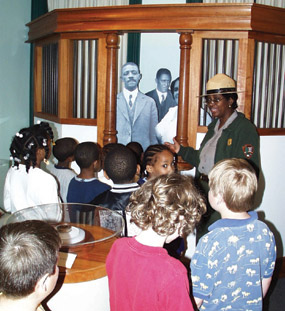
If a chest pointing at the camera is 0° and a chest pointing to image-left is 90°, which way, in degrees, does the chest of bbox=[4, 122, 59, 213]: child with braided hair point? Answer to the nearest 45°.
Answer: approximately 225°

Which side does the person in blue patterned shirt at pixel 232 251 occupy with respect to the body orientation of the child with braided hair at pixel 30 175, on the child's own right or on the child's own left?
on the child's own right

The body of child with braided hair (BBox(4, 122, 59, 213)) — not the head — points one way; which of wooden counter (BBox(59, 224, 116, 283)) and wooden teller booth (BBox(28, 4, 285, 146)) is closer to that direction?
the wooden teller booth

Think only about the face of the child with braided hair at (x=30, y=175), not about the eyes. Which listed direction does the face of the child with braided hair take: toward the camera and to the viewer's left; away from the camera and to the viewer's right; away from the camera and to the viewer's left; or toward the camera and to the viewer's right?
away from the camera and to the viewer's right

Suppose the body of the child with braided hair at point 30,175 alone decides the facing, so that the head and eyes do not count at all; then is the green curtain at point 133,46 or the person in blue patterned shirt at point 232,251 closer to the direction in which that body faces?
the green curtain

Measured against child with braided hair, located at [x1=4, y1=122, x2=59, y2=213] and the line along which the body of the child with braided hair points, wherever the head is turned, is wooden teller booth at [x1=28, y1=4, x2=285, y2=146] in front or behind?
in front

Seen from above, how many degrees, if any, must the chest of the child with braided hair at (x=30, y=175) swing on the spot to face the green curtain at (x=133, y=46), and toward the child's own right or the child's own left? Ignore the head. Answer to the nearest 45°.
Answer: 0° — they already face it

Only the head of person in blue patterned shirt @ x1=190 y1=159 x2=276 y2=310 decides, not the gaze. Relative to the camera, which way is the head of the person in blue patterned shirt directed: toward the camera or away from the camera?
away from the camera
